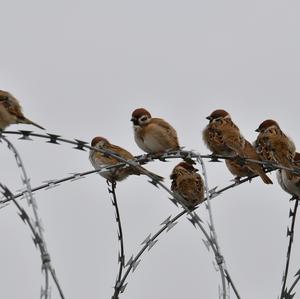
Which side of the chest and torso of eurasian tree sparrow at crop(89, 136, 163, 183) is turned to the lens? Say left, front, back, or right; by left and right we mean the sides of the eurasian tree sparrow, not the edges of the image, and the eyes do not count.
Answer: left

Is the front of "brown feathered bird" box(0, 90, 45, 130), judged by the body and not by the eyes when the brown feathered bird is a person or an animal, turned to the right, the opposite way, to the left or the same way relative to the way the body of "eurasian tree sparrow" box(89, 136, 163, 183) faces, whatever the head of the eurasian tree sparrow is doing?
the same way

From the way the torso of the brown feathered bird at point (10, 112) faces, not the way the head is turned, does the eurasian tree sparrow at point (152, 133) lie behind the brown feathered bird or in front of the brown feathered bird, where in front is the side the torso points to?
behind

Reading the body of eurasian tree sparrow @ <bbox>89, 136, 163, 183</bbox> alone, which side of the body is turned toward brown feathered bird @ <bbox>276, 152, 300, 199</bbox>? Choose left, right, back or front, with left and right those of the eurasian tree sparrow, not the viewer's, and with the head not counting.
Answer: back

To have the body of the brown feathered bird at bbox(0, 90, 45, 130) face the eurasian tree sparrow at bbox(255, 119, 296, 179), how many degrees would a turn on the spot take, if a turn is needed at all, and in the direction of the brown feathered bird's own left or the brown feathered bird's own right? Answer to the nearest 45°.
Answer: approximately 180°

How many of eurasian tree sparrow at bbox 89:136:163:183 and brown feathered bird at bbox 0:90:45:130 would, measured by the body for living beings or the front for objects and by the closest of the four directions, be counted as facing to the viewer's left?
2

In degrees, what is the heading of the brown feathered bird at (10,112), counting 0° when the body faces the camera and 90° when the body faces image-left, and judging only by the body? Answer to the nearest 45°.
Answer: approximately 90°

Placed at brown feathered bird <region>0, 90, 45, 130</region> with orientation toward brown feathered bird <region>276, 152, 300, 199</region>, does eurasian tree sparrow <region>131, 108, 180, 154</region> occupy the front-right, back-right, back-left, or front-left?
front-left

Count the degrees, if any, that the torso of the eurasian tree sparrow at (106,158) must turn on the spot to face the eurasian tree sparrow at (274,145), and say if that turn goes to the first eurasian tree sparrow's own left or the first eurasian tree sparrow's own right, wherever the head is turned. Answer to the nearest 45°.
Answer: approximately 135° to the first eurasian tree sparrow's own left

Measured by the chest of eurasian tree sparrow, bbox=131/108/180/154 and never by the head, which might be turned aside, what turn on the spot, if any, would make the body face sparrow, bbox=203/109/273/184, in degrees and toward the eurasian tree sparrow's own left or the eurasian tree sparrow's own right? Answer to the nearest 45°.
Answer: approximately 135° to the eurasian tree sparrow's own left

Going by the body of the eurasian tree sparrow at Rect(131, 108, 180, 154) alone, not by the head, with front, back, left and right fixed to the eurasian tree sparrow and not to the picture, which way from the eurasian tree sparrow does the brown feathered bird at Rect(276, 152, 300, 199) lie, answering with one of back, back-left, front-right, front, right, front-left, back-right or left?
back-left

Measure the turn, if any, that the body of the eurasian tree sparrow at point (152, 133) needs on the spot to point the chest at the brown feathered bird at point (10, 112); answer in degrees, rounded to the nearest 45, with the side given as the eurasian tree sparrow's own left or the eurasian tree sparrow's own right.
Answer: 0° — it already faces it

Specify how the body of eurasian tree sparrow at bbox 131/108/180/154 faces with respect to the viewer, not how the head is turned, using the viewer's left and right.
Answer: facing the viewer and to the left of the viewer

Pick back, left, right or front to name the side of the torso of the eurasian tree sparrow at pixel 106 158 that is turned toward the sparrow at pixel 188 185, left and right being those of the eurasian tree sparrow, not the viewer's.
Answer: back

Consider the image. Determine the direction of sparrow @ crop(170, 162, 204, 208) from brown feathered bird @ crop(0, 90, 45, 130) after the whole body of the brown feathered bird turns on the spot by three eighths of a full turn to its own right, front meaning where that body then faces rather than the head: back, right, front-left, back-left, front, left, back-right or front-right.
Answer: front

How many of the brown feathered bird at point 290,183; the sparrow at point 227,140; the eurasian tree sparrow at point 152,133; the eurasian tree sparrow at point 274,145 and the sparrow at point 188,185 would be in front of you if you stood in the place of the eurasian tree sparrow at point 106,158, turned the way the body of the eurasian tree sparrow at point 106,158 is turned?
0
